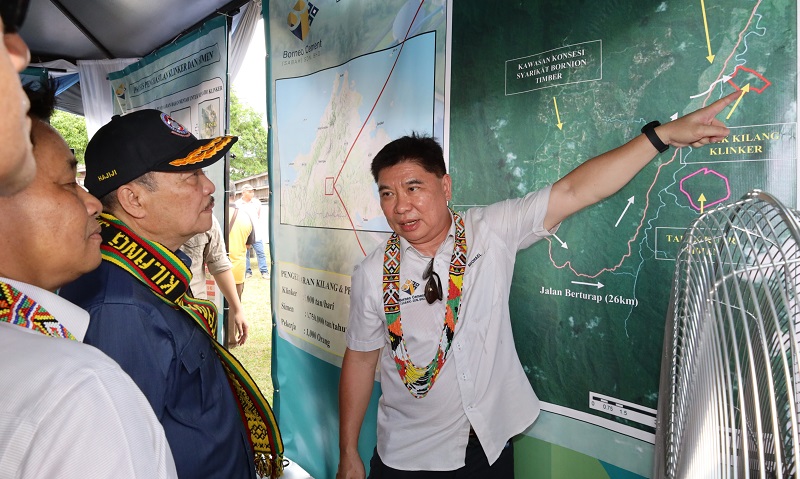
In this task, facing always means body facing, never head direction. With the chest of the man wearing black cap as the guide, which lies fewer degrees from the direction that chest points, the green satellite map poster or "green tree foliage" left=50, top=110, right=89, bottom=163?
the green satellite map poster

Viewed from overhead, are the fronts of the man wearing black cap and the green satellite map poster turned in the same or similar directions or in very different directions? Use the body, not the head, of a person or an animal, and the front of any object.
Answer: very different directions

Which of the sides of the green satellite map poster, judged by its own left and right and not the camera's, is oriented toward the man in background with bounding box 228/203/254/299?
right

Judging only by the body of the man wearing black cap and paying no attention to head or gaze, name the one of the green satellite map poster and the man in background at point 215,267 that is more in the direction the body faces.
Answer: the green satellite map poster

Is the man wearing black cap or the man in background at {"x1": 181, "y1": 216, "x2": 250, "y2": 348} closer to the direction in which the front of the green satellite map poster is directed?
the man wearing black cap

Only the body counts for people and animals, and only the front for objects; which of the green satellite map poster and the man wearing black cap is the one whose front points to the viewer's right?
the man wearing black cap

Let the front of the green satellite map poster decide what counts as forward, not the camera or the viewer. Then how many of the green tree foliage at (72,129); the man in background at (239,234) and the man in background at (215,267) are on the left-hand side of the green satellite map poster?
0

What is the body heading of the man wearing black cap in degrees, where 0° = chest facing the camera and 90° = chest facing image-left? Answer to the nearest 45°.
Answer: approximately 270°

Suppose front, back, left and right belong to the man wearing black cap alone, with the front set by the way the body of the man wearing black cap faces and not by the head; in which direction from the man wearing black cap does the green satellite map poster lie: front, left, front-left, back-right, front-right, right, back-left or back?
front

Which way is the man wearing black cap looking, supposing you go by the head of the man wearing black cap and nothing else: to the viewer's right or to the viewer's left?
to the viewer's right

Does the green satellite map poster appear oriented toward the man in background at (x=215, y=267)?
no

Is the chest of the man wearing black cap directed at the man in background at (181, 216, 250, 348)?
no

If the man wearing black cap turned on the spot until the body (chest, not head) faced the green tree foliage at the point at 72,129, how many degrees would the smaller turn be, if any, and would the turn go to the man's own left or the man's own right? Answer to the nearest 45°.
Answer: approximately 90° to the man's own left

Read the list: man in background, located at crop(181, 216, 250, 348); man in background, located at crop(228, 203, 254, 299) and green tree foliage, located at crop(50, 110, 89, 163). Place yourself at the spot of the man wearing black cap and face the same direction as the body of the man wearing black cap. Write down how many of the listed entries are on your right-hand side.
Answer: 0

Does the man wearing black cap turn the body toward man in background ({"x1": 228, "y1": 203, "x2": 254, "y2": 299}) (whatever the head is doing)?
no

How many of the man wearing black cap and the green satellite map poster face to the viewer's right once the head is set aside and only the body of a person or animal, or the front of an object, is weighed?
1

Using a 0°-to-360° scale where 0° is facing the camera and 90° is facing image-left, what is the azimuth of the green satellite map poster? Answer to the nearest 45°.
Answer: approximately 45°
